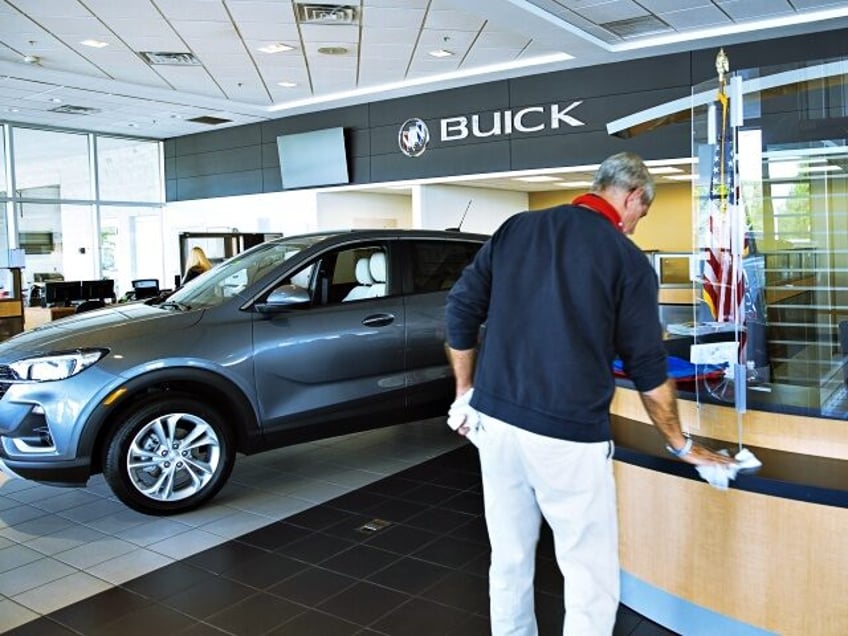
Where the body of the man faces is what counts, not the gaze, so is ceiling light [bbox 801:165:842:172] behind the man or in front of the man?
in front

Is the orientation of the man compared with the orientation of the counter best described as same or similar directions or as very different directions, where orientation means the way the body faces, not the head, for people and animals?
very different directions

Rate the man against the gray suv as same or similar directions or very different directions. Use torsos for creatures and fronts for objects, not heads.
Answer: very different directions

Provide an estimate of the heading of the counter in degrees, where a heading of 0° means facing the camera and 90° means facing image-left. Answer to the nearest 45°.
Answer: approximately 45°

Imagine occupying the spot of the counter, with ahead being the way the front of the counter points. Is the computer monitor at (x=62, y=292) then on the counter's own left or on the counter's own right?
on the counter's own right

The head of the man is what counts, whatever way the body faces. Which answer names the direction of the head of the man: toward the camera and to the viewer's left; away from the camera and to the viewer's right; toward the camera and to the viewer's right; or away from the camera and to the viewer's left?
away from the camera and to the viewer's right

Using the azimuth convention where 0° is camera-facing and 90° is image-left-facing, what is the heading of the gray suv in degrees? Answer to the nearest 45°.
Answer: approximately 45°

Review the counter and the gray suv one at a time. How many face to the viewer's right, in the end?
0

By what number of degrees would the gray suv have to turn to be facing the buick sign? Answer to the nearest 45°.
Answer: approximately 180°

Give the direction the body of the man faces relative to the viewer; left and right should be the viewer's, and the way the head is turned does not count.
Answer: facing away from the viewer and to the right of the viewer

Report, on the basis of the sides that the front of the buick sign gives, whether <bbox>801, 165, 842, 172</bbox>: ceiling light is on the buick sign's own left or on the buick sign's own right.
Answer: on the buick sign's own left
